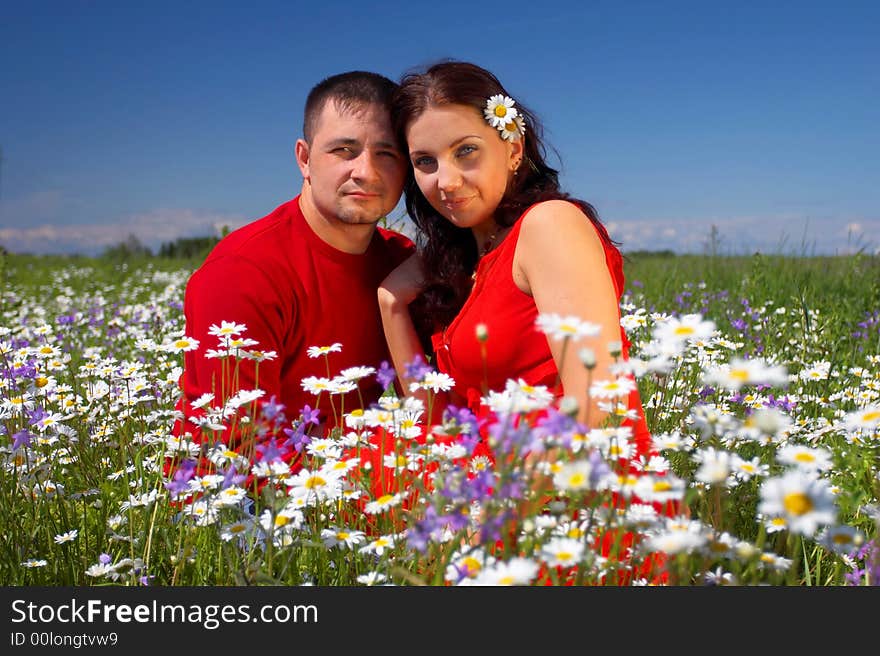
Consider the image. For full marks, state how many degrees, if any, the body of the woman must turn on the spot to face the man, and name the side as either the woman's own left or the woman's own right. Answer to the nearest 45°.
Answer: approximately 90° to the woman's own right

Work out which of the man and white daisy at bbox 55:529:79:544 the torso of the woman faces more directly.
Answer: the white daisy

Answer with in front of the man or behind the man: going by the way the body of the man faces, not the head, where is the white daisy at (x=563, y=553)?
in front

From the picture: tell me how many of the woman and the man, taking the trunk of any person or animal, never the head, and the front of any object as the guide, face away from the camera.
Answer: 0

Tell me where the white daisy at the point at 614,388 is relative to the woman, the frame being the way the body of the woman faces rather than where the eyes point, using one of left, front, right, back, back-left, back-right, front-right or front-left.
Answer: front-left

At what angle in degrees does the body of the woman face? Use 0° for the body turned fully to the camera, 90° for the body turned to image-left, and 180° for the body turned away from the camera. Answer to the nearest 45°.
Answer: approximately 45°

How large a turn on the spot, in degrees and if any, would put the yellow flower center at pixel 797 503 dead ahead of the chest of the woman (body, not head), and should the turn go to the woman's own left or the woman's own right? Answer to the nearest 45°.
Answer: approximately 45° to the woman's own left

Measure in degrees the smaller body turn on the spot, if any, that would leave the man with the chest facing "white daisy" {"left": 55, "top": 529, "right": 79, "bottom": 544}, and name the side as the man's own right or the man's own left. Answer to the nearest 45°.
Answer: approximately 90° to the man's own right

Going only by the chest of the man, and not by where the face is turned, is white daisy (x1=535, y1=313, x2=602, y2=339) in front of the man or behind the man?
in front
